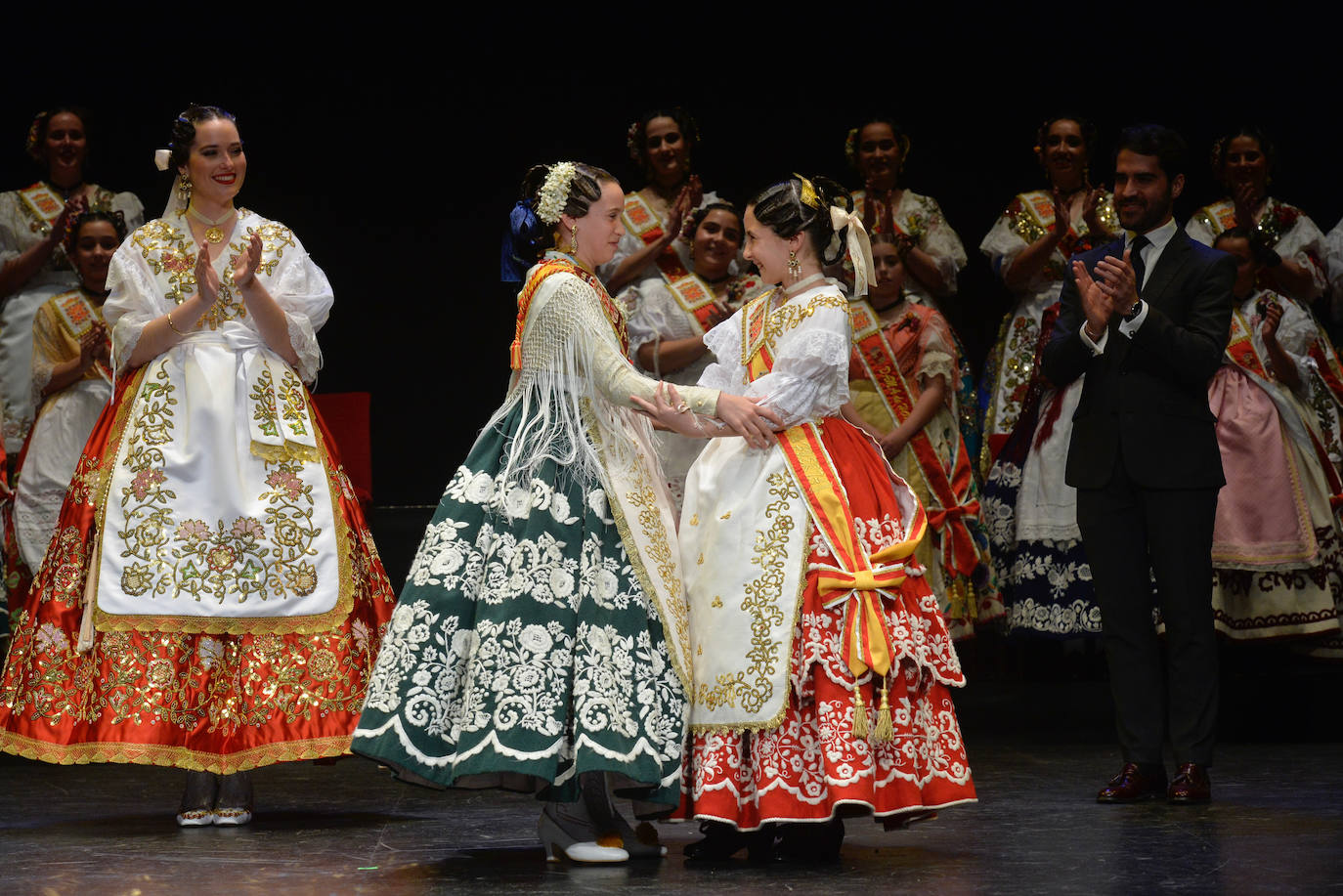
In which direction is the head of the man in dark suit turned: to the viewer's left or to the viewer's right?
to the viewer's left

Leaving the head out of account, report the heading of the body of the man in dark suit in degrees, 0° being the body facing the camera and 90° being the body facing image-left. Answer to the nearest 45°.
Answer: approximately 45°
